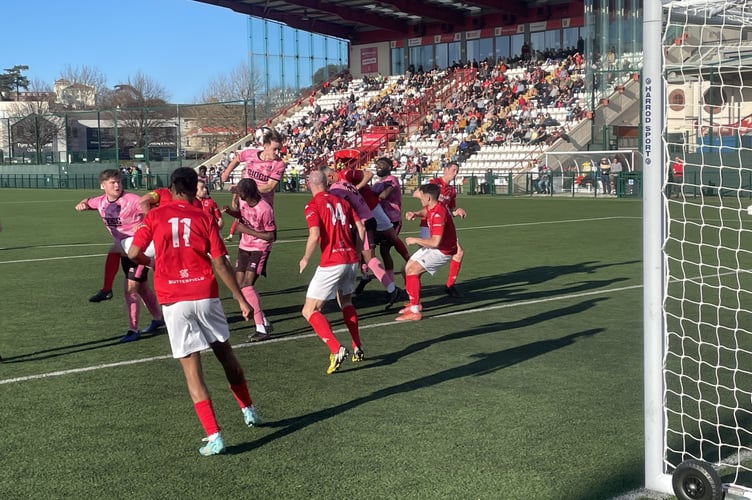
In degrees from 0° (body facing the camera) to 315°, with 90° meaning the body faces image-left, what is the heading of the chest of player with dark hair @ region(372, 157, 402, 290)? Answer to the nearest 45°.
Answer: approximately 45°

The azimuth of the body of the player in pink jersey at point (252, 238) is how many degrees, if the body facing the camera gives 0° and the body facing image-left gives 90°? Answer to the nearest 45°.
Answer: approximately 45°

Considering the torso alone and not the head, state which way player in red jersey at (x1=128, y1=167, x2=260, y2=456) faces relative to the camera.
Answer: away from the camera

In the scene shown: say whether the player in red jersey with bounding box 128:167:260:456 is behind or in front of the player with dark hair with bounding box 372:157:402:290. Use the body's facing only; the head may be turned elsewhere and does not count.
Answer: in front

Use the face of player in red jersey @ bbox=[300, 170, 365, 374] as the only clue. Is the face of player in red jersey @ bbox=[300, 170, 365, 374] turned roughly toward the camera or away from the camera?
away from the camera

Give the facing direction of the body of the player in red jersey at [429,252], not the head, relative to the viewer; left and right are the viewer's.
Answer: facing to the left of the viewer

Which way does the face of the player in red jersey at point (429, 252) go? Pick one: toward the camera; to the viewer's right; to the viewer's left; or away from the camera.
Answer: to the viewer's left
